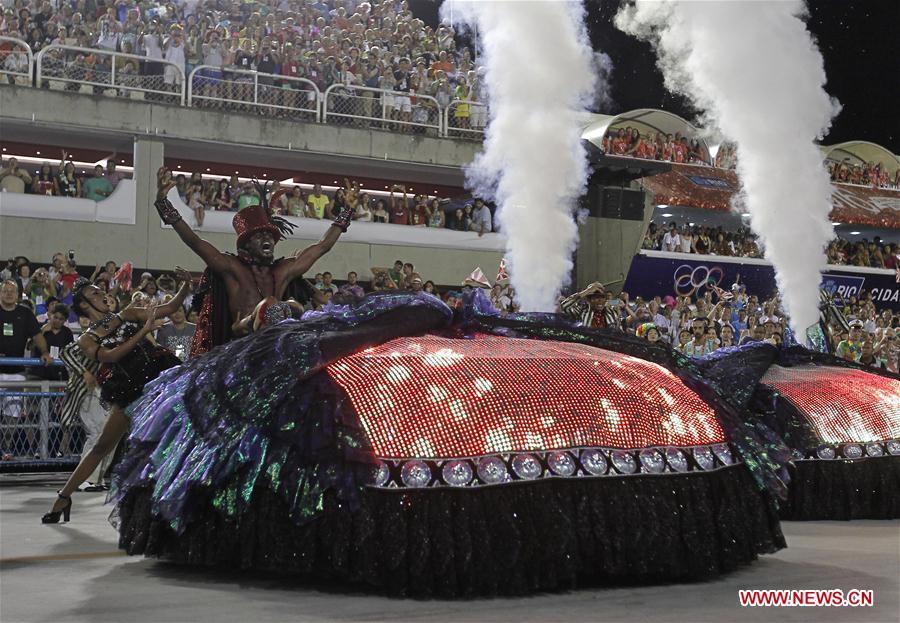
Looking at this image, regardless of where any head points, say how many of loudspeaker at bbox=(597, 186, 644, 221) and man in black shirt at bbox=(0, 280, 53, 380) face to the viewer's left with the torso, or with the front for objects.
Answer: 0

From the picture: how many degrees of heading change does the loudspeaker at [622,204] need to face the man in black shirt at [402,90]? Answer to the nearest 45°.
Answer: approximately 90° to its right

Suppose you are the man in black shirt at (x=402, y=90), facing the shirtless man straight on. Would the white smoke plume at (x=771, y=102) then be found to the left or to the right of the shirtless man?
left

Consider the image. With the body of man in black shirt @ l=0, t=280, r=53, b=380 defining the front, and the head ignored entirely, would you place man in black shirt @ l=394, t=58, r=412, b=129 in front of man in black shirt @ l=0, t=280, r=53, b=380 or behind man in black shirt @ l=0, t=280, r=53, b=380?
behind

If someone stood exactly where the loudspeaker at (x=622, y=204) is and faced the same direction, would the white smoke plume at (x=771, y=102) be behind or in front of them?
in front

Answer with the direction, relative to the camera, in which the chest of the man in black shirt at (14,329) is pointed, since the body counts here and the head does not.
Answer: toward the camera

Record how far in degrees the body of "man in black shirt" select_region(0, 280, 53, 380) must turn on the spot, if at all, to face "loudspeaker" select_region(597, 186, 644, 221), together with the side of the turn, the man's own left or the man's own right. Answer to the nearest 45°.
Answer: approximately 135° to the man's own left

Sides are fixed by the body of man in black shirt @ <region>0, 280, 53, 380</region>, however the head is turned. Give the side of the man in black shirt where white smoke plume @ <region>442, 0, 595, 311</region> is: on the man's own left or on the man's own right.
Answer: on the man's own left

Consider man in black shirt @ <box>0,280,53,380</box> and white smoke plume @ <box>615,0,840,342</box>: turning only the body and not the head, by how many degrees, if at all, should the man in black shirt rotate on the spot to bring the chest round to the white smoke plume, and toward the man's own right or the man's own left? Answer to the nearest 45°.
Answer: approximately 90° to the man's own left

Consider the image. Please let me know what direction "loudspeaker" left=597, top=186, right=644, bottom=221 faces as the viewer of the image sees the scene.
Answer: facing the viewer and to the right of the viewer

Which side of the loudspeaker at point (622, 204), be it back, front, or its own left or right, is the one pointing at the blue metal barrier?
front
